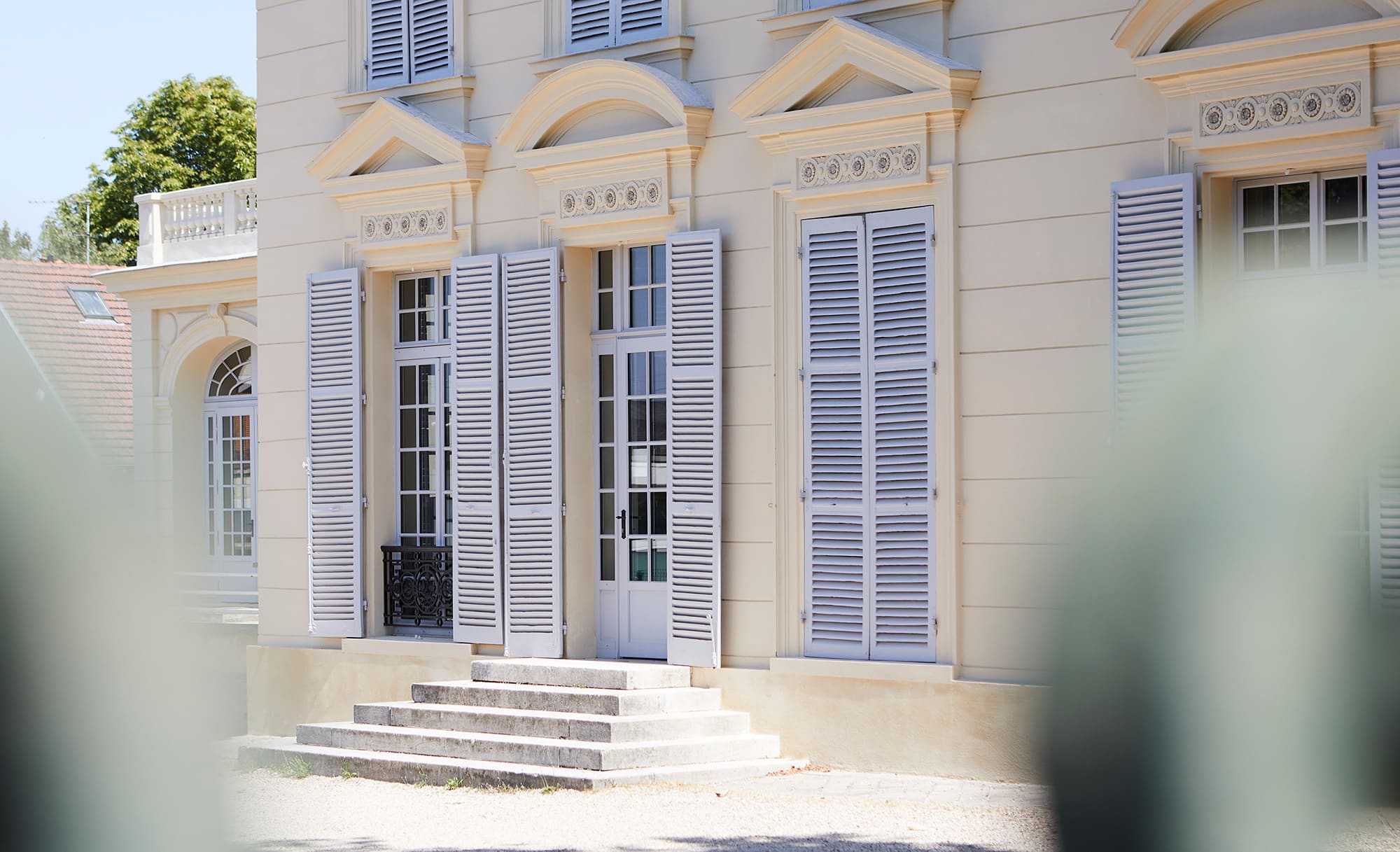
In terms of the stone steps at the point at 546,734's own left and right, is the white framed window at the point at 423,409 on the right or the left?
on its right

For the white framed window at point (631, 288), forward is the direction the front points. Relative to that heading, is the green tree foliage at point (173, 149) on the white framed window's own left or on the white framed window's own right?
on the white framed window's own right

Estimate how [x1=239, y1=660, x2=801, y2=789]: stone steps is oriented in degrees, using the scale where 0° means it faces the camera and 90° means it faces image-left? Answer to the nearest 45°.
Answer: approximately 45°

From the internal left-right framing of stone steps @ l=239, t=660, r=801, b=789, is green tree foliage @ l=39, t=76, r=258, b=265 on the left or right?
on its right

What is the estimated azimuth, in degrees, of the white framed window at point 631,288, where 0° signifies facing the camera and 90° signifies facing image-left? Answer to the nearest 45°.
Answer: approximately 45°
